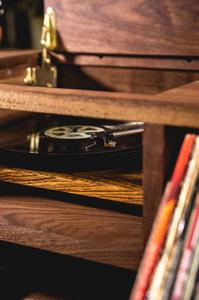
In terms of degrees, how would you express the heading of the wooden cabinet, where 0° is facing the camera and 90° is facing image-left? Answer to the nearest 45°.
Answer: approximately 45°
